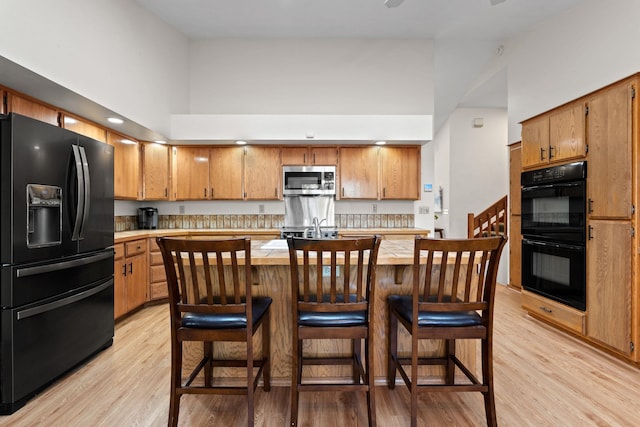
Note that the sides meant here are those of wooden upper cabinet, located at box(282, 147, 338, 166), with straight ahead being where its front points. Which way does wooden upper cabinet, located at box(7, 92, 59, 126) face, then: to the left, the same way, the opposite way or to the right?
to the left

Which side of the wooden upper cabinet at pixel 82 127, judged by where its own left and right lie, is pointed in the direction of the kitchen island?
front

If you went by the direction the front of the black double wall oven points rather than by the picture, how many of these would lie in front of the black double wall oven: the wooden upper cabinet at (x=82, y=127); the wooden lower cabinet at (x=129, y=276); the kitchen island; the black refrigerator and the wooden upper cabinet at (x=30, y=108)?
5

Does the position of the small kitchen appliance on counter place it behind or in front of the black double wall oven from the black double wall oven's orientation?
in front

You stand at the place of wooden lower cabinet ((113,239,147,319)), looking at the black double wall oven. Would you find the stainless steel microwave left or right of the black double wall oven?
left

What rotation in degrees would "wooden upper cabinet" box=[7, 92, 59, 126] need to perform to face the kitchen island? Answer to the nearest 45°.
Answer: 0° — it already faces it

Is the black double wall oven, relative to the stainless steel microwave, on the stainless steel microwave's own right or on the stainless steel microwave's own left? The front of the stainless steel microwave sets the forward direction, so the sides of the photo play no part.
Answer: on the stainless steel microwave's own left

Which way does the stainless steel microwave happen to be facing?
toward the camera

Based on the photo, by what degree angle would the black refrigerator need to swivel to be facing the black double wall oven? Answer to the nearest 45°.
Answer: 0° — it already faces it

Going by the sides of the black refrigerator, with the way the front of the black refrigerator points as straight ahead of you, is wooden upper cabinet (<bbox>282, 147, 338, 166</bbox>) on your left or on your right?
on your left

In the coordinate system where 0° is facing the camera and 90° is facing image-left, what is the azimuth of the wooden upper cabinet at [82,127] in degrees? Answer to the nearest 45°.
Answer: approximately 315°

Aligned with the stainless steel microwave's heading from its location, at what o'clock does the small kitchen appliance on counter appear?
The small kitchen appliance on counter is roughly at 3 o'clock from the stainless steel microwave.

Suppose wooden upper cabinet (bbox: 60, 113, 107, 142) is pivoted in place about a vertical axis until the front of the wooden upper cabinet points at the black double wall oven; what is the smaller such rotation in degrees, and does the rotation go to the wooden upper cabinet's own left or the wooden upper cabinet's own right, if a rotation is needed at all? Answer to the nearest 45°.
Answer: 0° — it already faces it

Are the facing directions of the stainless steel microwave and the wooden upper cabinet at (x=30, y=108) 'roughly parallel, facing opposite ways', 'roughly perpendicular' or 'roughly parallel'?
roughly perpendicular

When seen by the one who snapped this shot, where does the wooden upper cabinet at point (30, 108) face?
facing the viewer and to the right of the viewer

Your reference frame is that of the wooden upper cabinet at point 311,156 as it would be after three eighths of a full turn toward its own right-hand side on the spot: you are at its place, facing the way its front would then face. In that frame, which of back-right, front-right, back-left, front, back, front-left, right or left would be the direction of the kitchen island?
back-left
